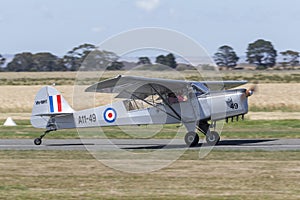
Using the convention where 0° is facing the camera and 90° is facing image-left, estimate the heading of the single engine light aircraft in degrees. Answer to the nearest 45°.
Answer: approximately 270°
